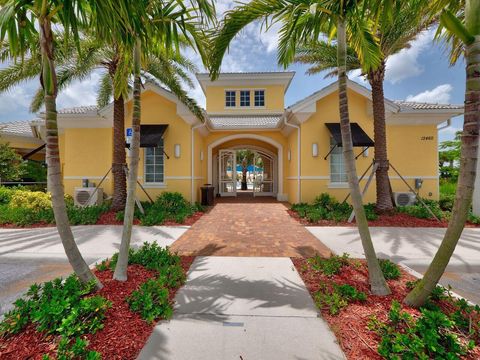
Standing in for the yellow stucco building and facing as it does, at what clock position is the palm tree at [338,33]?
The palm tree is roughly at 12 o'clock from the yellow stucco building.

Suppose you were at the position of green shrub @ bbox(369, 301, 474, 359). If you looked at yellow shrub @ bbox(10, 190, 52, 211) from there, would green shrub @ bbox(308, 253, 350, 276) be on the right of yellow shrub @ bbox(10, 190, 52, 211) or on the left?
right

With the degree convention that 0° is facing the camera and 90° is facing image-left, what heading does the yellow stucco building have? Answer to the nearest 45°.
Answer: approximately 0°

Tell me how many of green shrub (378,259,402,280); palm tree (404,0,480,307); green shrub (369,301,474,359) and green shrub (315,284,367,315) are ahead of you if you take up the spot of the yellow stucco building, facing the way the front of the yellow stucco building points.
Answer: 4

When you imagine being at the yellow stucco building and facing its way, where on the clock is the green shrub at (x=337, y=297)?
The green shrub is roughly at 12 o'clock from the yellow stucco building.

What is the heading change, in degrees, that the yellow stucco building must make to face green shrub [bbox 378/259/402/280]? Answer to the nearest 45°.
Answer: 0° — it already faces it

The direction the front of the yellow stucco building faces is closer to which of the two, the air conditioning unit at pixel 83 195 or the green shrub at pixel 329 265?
the green shrub

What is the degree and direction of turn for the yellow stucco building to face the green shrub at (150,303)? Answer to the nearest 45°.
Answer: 0° — it already faces it

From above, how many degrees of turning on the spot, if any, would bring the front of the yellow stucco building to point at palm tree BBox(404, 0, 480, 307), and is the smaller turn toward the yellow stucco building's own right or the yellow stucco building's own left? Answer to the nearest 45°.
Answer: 0° — it already faces it

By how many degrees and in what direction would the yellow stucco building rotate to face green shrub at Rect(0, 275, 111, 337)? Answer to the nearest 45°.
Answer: approximately 45° to its right

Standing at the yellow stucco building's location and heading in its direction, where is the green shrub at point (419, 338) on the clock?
The green shrub is roughly at 12 o'clock from the yellow stucco building.

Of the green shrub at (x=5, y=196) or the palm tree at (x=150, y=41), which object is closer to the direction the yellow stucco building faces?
the palm tree

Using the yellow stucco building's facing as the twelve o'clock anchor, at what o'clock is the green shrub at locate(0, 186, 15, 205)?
The green shrub is roughly at 3 o'clock from the yellow stucco building.
